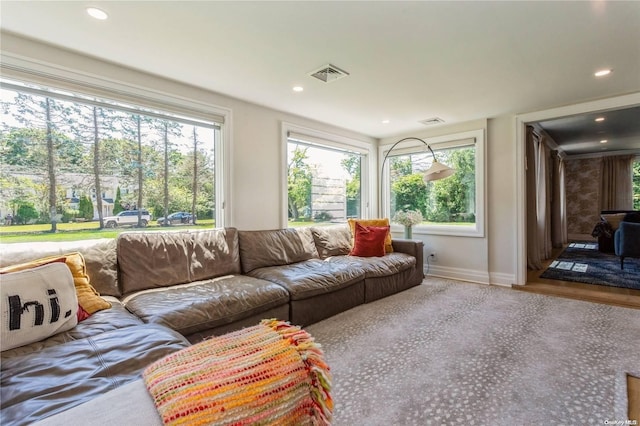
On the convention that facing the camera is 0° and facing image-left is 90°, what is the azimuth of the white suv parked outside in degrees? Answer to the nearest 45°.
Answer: approximately 90°

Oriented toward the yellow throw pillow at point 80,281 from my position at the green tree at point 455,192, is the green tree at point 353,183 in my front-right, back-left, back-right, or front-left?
front-right

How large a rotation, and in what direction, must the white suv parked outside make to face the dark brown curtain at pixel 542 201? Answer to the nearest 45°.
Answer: approximately 90° to its left

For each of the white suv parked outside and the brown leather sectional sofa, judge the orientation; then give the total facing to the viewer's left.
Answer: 1

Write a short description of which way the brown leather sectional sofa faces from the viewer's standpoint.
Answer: facing the viewer and to the right of the viewer

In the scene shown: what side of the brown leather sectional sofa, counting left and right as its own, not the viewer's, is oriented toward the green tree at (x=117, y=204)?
back

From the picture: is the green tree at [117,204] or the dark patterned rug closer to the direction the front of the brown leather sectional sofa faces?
the dark patterned rug

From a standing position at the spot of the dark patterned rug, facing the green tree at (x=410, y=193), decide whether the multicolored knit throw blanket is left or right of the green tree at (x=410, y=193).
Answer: left

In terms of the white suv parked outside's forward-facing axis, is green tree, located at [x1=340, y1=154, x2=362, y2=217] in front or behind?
behind

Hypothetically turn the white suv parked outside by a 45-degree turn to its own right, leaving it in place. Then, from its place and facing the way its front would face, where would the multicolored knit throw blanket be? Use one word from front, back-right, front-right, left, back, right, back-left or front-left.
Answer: back-left

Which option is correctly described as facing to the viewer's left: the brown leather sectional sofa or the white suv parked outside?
the white suv parked outside
